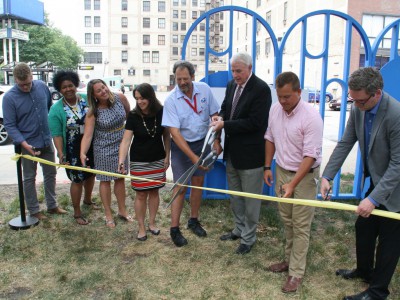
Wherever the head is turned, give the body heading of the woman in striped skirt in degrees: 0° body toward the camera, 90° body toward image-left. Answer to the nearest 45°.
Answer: approximately 0°

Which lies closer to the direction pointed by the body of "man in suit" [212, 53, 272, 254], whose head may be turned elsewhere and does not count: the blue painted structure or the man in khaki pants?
the man in khaki pants

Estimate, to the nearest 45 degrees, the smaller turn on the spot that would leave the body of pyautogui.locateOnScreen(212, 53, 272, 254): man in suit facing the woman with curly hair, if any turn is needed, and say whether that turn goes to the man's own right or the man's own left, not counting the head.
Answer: approximately 45° to the man's own right

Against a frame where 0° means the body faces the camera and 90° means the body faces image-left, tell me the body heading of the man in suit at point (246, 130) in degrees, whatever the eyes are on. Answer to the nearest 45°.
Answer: approximately 45°

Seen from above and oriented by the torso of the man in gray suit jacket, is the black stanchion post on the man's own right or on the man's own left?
on the man's own right

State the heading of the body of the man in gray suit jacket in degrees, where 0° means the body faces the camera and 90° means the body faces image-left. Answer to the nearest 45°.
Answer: approximately 45°

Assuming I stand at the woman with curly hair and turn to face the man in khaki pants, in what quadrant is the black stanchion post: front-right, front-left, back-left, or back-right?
back-right

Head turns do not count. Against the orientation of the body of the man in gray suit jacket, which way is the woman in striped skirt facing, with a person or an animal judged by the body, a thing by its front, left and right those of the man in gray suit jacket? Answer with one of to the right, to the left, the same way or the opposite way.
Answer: to the left
